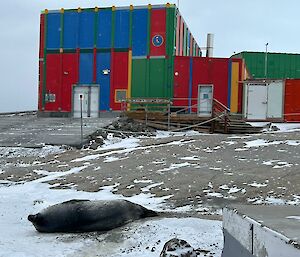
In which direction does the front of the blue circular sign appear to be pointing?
toward the camera

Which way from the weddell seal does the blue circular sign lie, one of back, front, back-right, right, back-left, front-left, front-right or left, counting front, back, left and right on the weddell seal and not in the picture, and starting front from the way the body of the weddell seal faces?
right

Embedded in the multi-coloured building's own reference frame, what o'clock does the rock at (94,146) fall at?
The rock is roughly at 12 o'clock from the multi-coloured building.

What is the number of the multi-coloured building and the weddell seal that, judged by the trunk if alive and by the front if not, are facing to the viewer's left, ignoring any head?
1

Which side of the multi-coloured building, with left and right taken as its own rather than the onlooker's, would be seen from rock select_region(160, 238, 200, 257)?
front

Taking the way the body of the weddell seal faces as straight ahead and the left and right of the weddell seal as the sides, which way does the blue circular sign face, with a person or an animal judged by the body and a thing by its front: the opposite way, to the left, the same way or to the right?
to the left

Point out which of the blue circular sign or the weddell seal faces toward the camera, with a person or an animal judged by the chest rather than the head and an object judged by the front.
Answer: the blue circular sign

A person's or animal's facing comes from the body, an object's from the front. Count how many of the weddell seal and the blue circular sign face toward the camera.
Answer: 1

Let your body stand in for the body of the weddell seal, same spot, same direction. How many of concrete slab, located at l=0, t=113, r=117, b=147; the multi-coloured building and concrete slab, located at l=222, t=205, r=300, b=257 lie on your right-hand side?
2

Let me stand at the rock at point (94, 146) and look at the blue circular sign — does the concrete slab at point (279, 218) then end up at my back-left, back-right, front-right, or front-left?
back-right

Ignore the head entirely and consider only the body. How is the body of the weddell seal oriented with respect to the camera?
to the viewer's left

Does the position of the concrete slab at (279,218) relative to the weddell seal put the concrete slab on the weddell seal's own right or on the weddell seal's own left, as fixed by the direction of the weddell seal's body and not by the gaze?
on the weddell seal's own left

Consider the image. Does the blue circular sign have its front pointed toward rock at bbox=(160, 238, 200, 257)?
yes

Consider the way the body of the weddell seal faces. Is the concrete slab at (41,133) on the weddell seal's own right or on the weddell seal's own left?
on the weddell seal's own right

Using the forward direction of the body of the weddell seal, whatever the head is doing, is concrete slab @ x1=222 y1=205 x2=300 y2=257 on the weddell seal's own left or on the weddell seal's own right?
on the weddell seal's own left

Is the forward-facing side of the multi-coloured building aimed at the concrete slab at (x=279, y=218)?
yes
